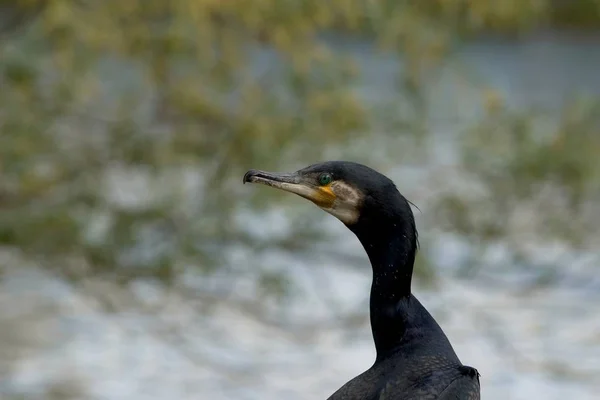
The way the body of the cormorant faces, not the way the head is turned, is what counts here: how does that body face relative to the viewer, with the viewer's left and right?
facing to the left of the viewer
